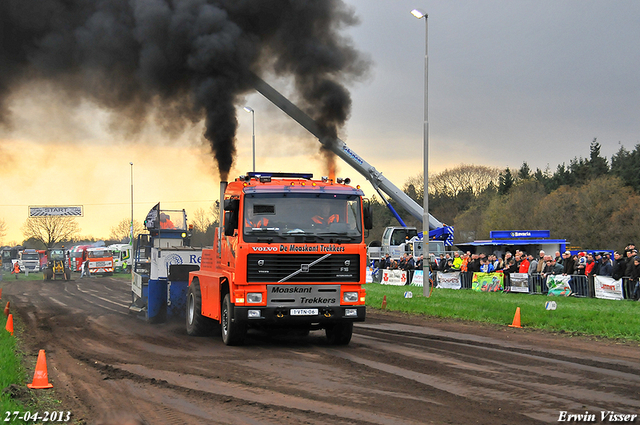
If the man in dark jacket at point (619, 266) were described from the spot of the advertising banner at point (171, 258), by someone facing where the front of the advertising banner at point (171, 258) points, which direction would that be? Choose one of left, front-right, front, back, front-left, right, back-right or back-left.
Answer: left

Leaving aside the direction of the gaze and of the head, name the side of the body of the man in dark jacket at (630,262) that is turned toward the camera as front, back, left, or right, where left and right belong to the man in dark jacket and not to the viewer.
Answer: left

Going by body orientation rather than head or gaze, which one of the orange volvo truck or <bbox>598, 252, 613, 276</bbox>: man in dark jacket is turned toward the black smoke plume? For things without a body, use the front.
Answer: the man in dark jacket

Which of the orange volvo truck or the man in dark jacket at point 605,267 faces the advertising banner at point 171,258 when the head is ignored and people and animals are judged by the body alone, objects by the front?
the man in dark jacket

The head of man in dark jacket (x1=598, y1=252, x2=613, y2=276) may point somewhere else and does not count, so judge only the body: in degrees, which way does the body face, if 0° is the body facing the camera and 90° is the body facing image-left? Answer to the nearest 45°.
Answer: approximately 45°

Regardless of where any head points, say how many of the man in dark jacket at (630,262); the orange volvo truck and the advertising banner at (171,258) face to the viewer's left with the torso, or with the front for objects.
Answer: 1

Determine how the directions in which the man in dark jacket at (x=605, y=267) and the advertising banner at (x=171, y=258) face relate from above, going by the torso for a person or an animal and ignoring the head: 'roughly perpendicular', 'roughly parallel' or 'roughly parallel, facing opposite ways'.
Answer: roughly perpendicular

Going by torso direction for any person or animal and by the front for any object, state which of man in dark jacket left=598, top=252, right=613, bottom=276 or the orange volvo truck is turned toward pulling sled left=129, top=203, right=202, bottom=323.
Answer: the man in dark jacket
